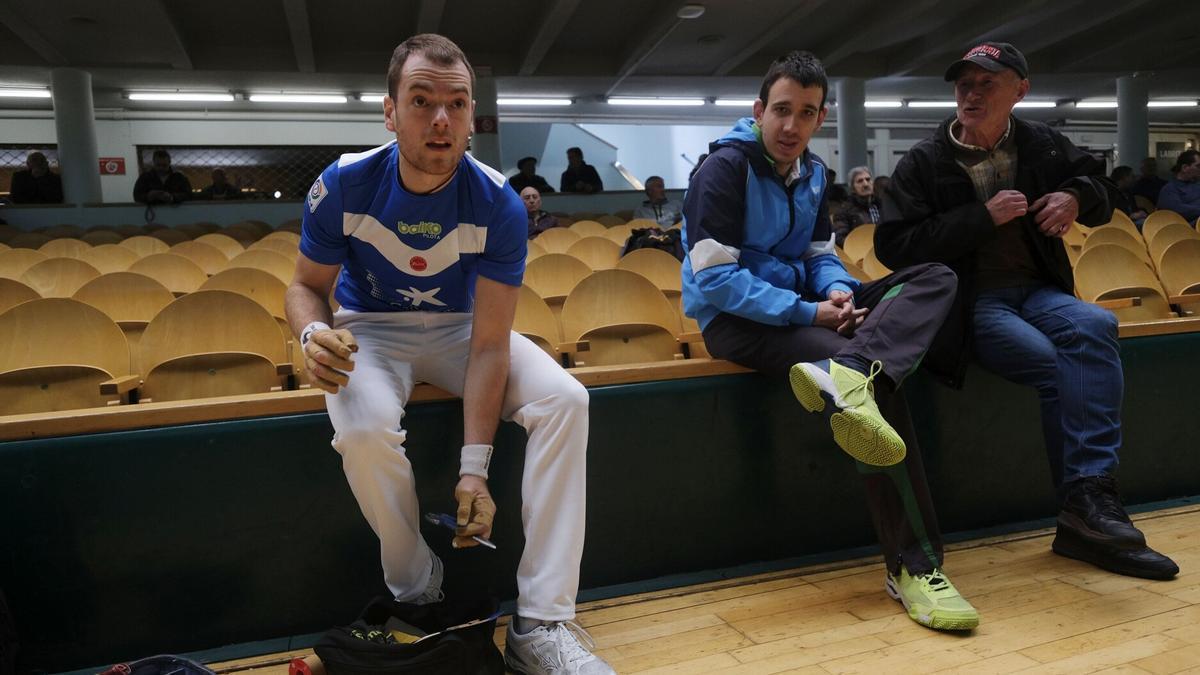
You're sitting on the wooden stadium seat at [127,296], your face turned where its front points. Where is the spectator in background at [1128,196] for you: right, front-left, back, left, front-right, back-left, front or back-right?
left

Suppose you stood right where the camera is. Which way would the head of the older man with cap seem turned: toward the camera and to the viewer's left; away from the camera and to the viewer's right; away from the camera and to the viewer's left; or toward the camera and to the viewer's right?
toward the camera and to the viewer's left

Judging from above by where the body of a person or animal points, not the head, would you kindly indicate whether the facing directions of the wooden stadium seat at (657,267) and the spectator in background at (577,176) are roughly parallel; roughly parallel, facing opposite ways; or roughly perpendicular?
roughly parallel

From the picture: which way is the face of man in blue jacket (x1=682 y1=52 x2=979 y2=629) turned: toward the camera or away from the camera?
toward the camera

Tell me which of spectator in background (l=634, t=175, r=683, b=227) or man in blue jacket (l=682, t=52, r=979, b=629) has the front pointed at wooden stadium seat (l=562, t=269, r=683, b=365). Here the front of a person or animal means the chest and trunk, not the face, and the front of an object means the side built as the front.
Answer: the spectator in background

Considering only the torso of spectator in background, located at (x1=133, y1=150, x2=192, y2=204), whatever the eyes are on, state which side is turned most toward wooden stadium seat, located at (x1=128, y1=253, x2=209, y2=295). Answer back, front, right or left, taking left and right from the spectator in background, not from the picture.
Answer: front

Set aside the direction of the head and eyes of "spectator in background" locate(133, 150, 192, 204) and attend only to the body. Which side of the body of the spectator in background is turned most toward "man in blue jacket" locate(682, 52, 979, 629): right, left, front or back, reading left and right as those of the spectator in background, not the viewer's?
front

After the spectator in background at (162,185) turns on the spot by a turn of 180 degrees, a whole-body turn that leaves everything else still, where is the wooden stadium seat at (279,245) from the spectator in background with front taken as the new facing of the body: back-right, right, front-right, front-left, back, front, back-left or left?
back

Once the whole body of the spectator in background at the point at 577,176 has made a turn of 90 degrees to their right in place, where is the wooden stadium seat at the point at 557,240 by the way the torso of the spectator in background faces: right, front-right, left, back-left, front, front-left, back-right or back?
left

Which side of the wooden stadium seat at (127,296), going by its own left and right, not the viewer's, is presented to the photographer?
front

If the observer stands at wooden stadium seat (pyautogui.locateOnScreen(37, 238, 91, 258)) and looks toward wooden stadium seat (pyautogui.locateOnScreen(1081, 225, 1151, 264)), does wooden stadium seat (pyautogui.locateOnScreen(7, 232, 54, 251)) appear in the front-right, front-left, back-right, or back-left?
back-left

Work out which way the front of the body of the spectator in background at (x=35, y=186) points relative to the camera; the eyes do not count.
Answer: toward the camera

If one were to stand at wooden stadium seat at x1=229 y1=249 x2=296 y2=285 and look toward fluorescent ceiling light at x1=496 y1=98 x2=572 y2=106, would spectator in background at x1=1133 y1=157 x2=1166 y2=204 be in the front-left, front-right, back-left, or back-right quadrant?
front-right

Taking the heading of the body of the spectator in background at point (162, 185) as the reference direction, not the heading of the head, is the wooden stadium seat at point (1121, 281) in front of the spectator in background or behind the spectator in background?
in front

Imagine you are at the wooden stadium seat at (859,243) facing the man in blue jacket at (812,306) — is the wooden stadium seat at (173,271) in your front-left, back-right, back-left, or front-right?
front-right

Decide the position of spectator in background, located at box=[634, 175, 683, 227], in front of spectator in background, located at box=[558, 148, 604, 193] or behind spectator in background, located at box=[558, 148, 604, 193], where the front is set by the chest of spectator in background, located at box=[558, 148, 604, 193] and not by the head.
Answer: in front

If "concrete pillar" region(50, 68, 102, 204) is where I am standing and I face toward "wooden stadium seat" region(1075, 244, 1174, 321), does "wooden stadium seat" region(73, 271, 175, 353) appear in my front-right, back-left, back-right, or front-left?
front-right

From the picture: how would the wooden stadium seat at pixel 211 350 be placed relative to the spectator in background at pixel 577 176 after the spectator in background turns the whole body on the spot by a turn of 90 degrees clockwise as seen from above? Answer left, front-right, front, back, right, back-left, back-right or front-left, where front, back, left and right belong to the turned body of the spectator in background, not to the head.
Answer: left
